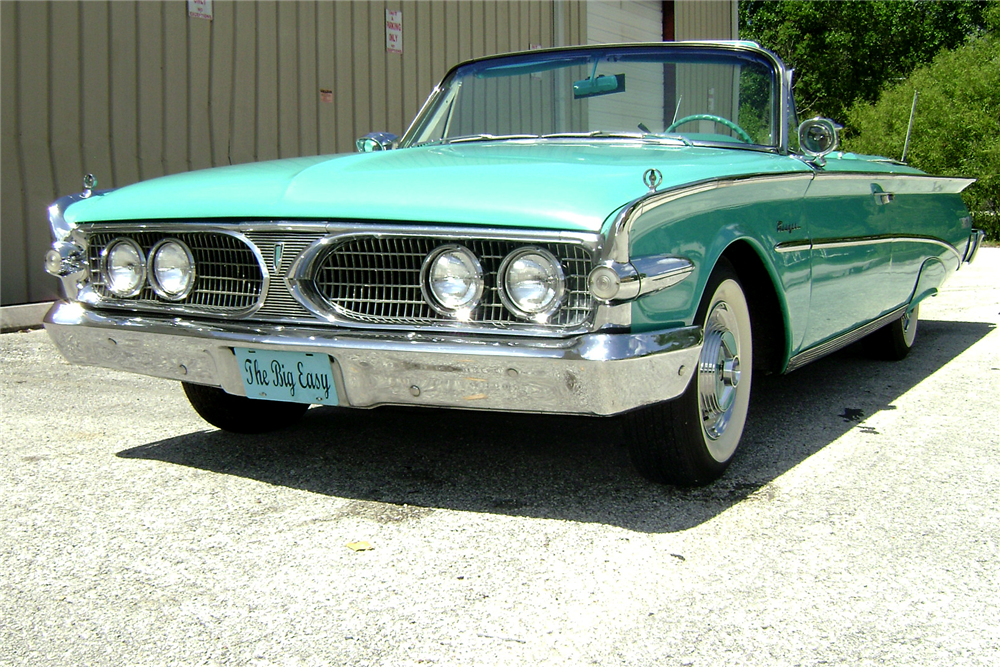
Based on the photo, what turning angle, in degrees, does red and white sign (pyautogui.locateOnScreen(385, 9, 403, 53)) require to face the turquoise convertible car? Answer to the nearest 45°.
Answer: approximately 45° to its right

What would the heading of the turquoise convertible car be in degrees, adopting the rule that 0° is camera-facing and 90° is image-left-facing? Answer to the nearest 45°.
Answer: approximately 45°

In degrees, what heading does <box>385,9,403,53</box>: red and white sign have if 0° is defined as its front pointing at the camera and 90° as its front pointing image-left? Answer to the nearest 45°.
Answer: approximately 315°

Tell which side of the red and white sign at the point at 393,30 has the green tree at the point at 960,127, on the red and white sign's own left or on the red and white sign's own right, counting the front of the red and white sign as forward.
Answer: on the red and white sign's own left

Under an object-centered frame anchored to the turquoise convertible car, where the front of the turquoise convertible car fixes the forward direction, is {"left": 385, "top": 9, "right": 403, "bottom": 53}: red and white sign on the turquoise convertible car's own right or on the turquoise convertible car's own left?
on the turquoise convertible car's own right

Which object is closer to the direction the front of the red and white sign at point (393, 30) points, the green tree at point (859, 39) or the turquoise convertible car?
the turquoise convertible car
